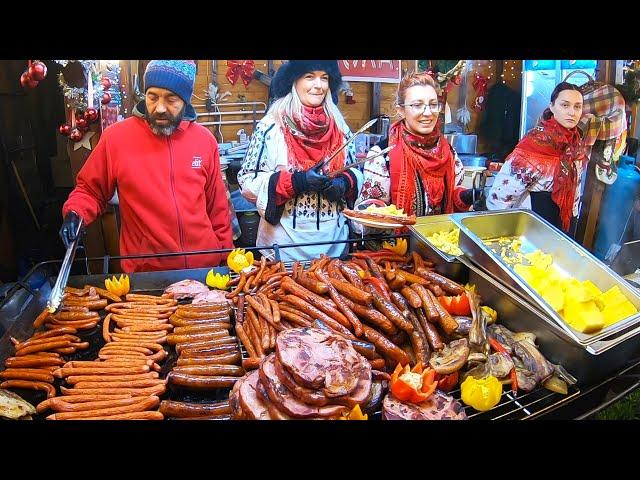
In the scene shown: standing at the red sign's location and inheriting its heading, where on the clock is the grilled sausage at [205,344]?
The grilled sausage is roughly at 1 o'clock from the red sign.

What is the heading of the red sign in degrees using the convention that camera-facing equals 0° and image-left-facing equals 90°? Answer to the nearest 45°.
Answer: approximately 0°

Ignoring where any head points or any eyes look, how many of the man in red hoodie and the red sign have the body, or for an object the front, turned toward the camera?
2

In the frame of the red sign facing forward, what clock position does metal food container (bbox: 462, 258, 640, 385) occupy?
The metal food container is roughly at 11 o'clock from the red sign.

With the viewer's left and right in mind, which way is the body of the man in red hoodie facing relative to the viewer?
facing the viewer

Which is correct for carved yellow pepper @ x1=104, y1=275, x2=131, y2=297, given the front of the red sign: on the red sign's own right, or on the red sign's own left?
on the red sign's own right

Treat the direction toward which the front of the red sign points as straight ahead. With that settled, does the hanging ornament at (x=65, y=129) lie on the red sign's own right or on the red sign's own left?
on the red sign's own right

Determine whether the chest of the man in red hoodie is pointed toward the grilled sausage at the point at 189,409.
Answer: yes
